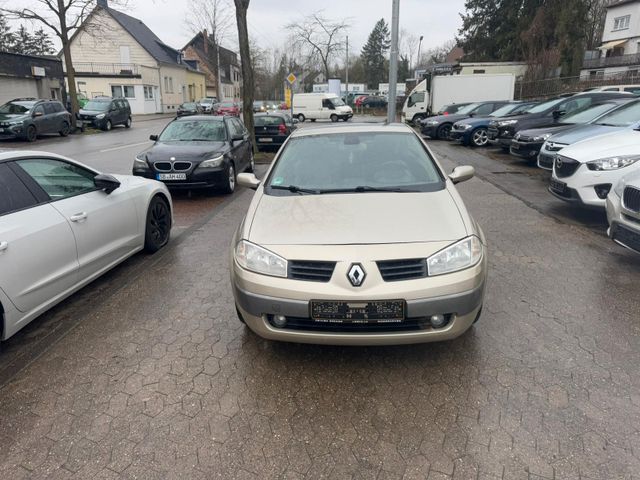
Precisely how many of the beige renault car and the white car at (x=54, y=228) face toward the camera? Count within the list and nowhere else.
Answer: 1

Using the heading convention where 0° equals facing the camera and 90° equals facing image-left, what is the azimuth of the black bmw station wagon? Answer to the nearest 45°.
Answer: approximately 45°

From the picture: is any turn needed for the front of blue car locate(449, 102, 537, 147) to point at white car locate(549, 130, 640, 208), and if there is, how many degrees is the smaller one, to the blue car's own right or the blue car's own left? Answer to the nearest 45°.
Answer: approximately 45° to the blue car's own left

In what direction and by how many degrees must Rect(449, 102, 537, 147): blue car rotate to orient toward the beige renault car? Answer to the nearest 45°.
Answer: approximately 45° to its left

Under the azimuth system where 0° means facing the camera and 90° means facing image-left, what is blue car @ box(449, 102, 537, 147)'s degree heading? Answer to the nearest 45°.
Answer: approximately 45°

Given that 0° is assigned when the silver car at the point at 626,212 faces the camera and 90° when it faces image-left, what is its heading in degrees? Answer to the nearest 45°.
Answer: approximately 45°

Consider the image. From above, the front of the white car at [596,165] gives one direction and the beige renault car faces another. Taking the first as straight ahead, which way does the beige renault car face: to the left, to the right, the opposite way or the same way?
to the left
